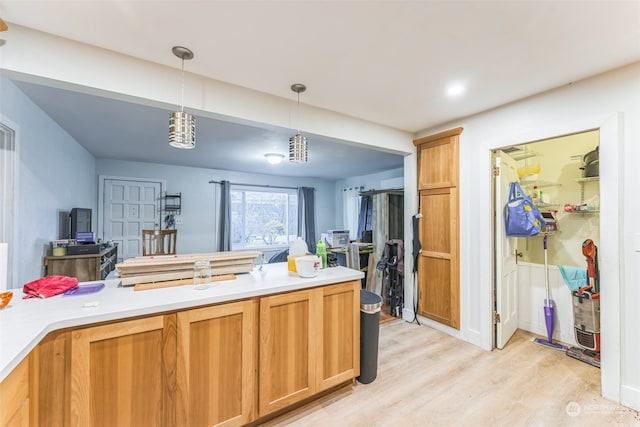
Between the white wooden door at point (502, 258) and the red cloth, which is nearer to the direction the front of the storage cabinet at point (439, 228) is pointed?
the red cloth

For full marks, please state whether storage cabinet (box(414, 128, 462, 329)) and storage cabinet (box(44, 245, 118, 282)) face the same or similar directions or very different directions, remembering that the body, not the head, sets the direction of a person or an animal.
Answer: very different directions

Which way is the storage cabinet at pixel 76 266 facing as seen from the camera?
to the viewer's right

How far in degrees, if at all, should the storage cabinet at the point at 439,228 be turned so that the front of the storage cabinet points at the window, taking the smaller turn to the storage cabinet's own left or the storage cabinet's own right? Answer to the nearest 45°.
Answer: approximately 90° to the storage cabinet's own right

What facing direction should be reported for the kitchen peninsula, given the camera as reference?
facing the viewer and to the right of the viewer

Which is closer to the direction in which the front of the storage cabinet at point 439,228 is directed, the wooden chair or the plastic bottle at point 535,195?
the wooden chair

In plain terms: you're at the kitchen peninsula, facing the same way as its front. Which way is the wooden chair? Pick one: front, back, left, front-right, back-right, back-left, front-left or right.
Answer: back-left
